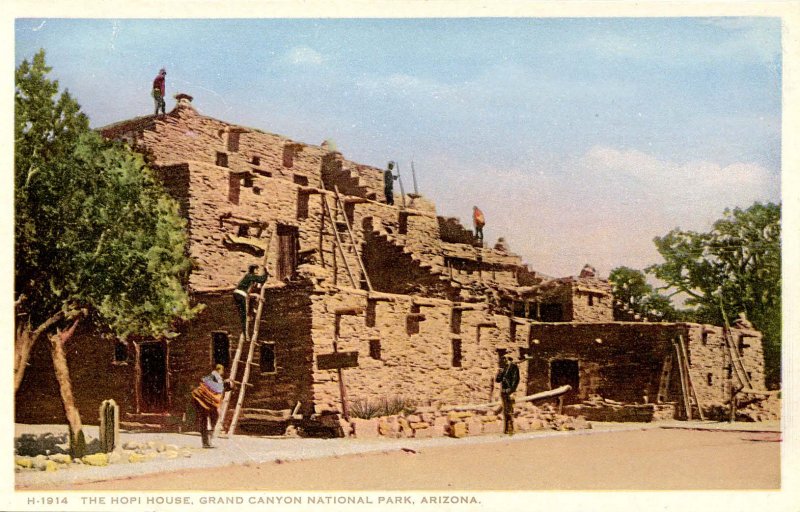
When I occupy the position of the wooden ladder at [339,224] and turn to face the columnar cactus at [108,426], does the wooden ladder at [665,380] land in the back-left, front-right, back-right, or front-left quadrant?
back-left
